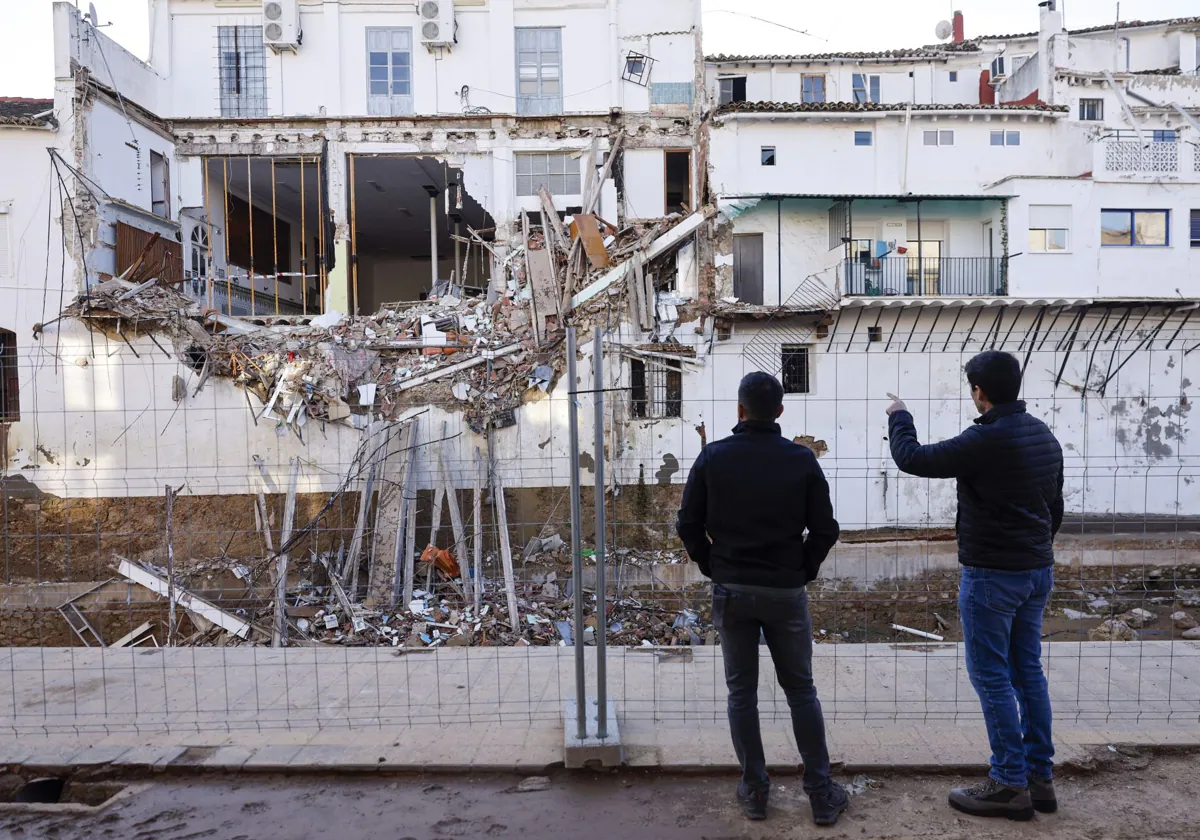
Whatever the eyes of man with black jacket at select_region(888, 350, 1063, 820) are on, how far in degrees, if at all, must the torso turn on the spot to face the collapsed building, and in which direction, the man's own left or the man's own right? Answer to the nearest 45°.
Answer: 0° — they already face it

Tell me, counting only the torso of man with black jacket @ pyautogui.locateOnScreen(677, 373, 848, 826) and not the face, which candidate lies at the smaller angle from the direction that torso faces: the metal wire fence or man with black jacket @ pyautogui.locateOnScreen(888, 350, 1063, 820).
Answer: the metal wire fence

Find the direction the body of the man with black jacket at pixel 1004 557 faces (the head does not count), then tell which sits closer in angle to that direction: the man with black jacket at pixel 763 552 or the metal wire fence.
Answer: the metal wire fence

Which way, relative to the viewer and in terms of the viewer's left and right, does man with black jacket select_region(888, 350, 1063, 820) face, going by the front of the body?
facing away from the viewer and to the left of the viewer

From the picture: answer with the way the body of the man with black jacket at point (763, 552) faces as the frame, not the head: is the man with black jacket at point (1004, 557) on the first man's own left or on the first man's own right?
on the first man's own right

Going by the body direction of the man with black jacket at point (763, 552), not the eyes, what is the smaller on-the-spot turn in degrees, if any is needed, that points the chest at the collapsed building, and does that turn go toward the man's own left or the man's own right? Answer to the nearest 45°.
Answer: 0° — they already face it

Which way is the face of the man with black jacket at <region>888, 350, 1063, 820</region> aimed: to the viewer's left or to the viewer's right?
to the viewer's left

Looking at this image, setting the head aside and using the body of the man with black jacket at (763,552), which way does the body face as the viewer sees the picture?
away from the camera

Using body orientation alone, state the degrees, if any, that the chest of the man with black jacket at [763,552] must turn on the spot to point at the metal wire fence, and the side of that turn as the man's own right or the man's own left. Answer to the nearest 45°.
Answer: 0° — they already face it

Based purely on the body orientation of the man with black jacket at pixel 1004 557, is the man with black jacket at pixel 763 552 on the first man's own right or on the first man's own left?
on the first man's own left

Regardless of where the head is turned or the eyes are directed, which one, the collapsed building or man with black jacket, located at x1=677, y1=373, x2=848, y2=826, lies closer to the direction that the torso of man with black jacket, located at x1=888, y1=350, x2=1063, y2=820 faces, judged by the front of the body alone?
the collapsed building
